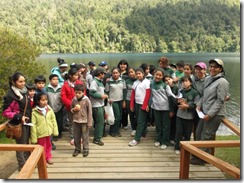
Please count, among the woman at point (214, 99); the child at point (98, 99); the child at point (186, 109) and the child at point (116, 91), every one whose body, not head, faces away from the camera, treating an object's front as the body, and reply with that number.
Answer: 0

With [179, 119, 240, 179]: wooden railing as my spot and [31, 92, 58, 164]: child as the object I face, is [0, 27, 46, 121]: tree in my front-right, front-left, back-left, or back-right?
front-right

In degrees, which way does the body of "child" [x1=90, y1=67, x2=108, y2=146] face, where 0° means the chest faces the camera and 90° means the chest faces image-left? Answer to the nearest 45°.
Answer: approximately 315°

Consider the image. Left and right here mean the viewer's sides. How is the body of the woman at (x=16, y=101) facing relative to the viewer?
facing the viewer and to the right of the viewer

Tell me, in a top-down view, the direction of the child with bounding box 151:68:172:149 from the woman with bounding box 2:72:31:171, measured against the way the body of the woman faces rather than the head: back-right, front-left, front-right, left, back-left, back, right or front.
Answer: front-left

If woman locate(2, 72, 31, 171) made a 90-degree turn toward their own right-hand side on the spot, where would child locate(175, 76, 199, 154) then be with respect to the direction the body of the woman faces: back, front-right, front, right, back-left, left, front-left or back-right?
back-left

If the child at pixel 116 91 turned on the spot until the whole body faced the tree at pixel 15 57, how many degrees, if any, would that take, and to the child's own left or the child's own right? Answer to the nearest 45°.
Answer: approximately 135° to the child's own right

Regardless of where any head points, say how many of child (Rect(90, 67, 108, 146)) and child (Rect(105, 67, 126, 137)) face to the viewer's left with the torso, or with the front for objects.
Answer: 0

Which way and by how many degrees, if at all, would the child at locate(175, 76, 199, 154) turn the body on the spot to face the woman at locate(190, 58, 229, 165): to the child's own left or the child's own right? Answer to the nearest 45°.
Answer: approximately 90° to the child's own left

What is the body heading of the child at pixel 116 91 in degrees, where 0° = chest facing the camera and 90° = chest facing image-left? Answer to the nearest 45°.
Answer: approximately 0°

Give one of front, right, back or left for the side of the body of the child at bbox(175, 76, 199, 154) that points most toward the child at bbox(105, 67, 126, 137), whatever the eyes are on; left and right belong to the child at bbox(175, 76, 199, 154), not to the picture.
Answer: right

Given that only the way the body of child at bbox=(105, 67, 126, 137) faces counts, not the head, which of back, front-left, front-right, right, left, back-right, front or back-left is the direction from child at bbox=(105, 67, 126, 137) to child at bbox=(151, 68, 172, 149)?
front-left

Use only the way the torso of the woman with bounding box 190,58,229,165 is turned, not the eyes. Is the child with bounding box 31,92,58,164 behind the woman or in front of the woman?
in front

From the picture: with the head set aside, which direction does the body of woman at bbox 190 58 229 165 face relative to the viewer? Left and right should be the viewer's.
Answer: facing the viewer and to the left of the viewer

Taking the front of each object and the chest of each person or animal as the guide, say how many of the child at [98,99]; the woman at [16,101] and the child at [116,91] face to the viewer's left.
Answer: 0
